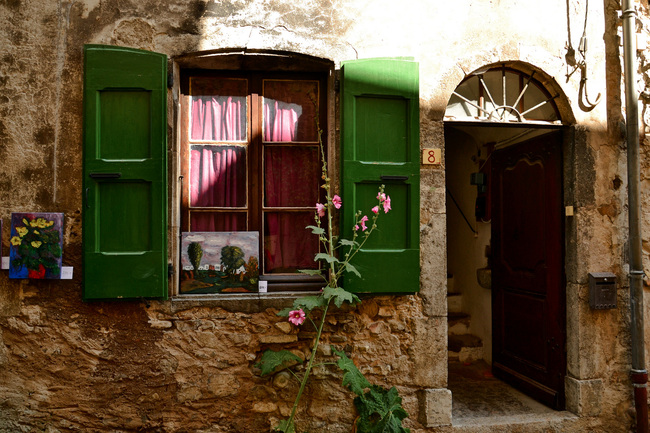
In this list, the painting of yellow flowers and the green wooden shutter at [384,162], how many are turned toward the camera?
2

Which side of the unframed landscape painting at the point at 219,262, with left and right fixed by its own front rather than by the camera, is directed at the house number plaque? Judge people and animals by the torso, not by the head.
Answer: left

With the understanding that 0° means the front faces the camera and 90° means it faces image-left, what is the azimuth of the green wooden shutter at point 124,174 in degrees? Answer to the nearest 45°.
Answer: approximately 0°
